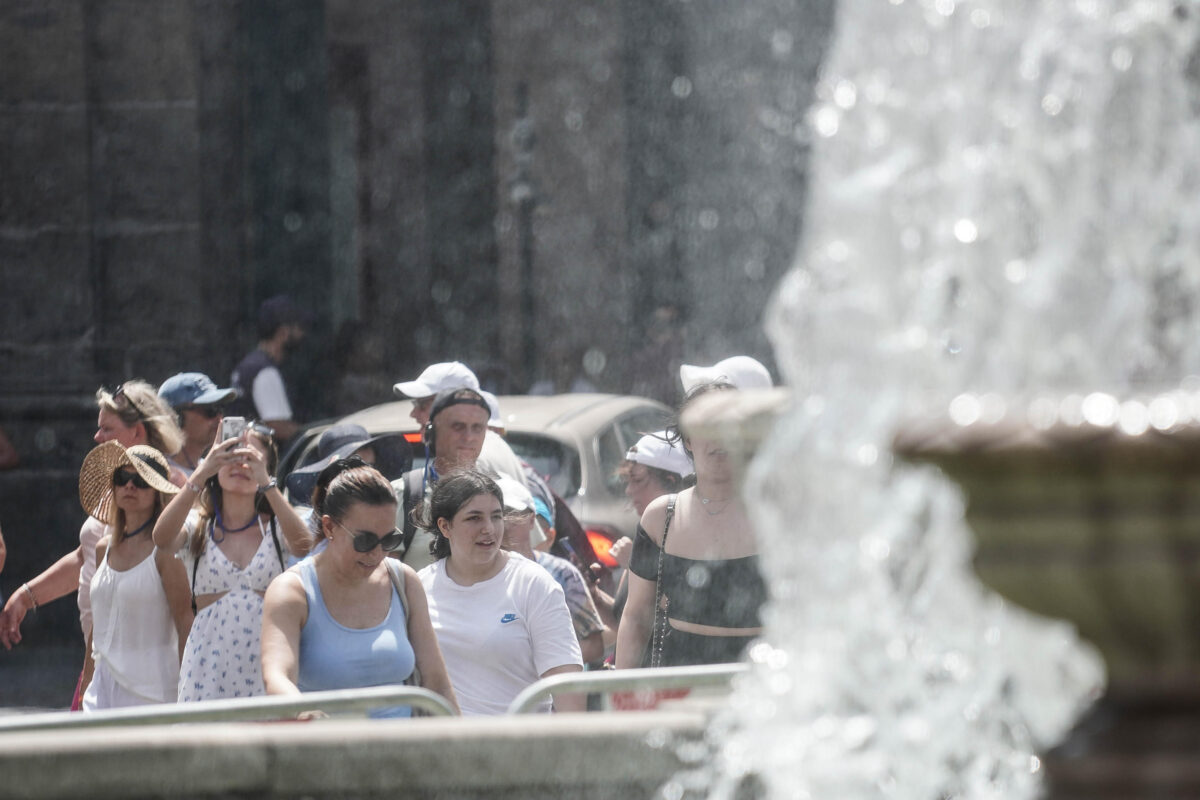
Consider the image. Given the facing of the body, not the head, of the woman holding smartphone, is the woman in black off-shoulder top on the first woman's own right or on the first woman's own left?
on the first woman's own left

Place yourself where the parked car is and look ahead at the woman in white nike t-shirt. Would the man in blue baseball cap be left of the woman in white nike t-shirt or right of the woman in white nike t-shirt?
right

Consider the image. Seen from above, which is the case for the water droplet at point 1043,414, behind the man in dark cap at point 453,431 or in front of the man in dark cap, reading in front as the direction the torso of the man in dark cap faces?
in front

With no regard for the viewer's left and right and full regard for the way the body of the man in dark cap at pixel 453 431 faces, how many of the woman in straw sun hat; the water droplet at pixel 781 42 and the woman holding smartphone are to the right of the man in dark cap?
2

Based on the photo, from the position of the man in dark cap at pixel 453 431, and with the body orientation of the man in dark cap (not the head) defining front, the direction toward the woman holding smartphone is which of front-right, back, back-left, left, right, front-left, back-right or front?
right

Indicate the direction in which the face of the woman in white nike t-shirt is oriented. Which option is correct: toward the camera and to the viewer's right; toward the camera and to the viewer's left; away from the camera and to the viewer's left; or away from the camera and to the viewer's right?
toward the camera and to the viewer's right

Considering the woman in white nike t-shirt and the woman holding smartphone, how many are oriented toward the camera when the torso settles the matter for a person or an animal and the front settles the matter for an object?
2

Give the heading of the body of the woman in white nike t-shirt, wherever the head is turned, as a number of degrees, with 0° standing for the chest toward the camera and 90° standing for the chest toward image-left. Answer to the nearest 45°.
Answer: approximately 0°

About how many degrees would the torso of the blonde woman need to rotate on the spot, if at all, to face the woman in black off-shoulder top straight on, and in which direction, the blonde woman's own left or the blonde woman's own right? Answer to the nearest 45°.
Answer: approximately 135° to the blonde woman's own left
